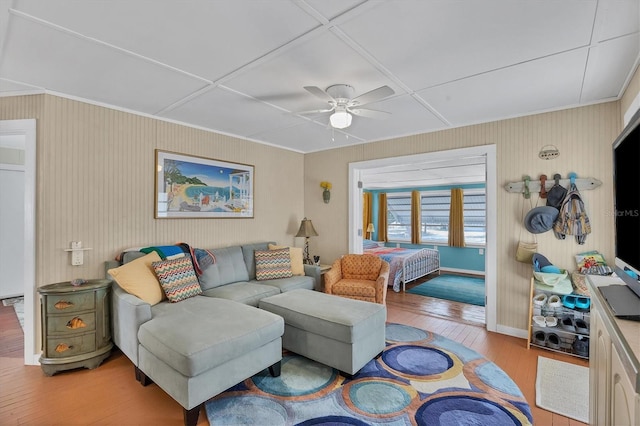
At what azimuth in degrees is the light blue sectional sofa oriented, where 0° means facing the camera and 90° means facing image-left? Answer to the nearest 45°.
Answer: approximately 315°

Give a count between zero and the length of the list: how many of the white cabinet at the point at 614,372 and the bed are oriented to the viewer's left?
1

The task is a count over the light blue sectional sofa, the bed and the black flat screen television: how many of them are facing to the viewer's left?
1

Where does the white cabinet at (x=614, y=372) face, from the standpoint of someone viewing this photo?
facing to the left of the viewer

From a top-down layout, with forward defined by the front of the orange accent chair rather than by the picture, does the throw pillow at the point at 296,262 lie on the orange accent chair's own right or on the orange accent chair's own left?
on the orange accent chair's own right

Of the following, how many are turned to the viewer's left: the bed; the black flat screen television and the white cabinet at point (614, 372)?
2

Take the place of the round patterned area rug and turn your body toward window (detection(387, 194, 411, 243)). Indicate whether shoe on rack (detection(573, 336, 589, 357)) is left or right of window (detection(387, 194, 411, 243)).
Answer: right

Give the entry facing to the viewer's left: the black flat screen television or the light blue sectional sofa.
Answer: the black flat screen television

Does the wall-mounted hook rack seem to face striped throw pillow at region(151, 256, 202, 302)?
yes

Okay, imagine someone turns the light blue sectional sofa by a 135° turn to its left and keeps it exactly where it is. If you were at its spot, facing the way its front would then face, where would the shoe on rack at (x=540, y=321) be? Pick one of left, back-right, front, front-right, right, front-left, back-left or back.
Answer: right

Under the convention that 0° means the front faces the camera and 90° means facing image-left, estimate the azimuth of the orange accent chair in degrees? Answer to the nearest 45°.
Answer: approximately 45°

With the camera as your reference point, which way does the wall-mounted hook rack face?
facing the viewer and to the left of the viewer

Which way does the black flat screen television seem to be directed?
to the viewer's left

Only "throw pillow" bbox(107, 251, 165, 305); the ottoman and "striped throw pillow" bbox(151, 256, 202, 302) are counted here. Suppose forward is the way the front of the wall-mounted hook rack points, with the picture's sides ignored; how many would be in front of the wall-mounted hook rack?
3

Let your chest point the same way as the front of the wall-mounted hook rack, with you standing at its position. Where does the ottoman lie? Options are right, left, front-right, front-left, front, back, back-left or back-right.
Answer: front

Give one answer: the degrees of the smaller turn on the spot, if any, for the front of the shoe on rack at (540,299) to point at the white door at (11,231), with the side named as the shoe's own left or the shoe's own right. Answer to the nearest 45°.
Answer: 0° — it already faces it

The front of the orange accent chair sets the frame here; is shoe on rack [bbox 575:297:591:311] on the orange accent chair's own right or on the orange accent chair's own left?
on the orange accent chair's own left

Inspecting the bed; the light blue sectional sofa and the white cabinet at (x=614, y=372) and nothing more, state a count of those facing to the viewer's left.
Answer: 1

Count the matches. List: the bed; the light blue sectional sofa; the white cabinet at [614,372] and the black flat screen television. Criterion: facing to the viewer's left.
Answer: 2
